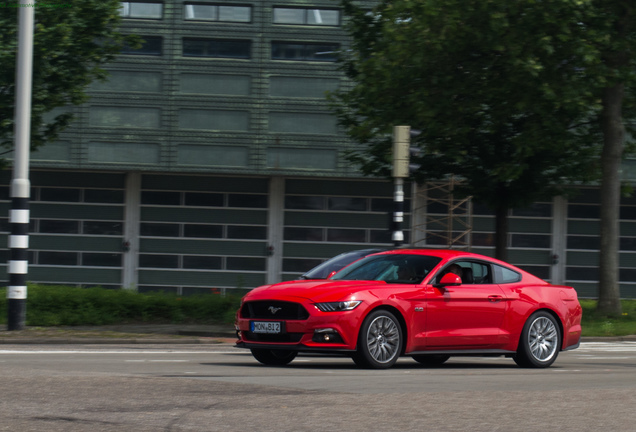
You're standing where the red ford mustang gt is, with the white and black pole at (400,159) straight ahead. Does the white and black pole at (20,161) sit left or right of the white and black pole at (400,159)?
left

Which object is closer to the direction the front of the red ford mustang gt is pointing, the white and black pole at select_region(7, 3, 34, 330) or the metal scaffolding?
the white and black pole

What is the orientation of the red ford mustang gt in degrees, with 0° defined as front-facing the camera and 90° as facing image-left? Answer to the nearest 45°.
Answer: approximately 45°

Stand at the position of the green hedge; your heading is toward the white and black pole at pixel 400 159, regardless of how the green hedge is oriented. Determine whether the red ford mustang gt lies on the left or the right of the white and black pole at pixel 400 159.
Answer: right

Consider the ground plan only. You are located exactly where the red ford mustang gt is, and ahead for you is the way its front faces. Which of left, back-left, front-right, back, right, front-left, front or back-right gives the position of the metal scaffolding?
back-right

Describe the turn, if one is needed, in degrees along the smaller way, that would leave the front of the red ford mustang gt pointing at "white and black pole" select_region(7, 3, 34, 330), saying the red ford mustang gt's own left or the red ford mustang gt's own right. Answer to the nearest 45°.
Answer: approximately 90° to the red ford mustang gt's own right

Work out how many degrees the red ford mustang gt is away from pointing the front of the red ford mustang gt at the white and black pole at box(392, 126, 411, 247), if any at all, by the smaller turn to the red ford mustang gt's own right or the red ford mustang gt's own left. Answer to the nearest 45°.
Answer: approximately 135° to the red ford mustang gt's own right

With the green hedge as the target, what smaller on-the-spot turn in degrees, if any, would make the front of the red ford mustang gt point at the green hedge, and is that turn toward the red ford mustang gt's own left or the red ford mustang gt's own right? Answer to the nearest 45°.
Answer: approximately 90° to the red ford mustang gt's own right
